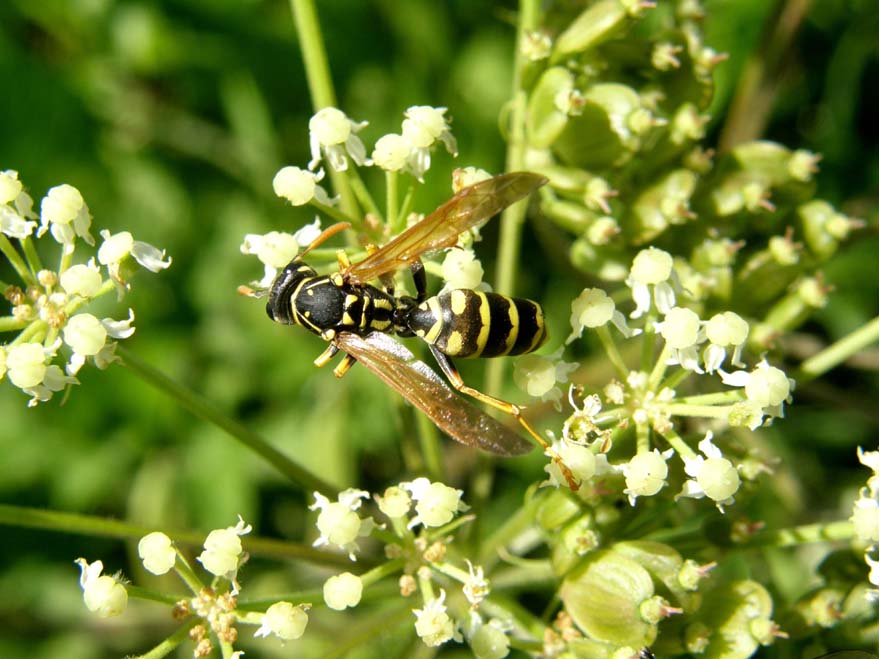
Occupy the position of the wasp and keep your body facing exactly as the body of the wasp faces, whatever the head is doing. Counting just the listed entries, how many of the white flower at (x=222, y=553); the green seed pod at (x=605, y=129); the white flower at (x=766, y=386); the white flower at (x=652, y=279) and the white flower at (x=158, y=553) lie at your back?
3

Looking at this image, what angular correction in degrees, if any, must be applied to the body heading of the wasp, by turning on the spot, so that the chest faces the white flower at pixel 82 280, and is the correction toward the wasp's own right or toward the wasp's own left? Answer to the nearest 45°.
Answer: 0° — it already faces it

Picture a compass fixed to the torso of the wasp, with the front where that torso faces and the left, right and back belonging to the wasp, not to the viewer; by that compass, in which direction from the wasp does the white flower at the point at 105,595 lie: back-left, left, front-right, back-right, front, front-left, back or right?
front

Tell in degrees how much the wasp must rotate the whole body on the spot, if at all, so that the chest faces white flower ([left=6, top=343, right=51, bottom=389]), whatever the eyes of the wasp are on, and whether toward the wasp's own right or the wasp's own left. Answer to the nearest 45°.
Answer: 0° — it already faces it

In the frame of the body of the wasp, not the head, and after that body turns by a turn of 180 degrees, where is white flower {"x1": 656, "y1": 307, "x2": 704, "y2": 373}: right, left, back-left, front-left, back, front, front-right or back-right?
front

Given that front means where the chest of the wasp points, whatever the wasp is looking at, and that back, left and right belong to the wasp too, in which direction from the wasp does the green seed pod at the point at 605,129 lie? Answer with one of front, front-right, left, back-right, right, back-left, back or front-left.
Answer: back

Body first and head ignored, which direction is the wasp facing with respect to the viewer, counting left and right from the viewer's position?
facing to the left of the viewer

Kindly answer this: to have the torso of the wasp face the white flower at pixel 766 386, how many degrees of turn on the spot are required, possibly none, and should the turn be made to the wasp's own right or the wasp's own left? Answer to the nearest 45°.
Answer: approximately 180°

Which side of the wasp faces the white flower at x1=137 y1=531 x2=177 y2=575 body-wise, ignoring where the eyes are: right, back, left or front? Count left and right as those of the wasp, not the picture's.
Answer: front

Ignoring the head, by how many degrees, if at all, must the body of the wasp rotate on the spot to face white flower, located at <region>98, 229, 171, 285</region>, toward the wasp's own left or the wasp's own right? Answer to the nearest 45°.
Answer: approximately 45° to the wasp's own left

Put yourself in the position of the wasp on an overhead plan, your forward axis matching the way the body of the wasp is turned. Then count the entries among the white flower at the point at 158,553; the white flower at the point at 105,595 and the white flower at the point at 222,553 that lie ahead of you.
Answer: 3

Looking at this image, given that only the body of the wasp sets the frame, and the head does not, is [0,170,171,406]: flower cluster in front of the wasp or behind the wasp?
in front
